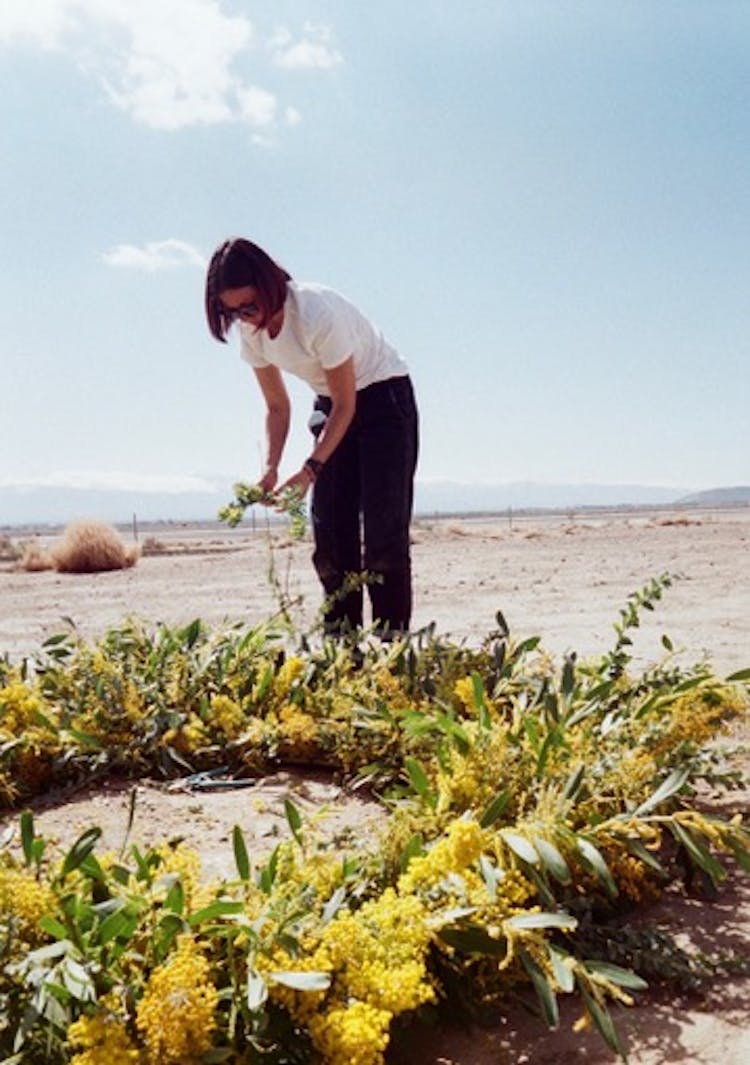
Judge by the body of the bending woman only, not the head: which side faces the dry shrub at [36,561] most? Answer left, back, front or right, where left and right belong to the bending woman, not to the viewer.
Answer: right

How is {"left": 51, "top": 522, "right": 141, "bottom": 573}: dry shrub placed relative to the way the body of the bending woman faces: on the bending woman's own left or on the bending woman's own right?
on the bending woman's own right

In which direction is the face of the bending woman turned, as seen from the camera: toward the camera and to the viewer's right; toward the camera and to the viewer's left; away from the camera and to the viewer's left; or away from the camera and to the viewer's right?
toward the camera and to the viewer's left

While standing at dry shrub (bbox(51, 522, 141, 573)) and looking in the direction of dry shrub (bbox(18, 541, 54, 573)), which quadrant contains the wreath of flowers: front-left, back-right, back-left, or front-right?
back-left

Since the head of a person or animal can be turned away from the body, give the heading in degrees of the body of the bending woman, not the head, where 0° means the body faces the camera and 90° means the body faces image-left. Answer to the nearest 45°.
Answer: approximately 45°
